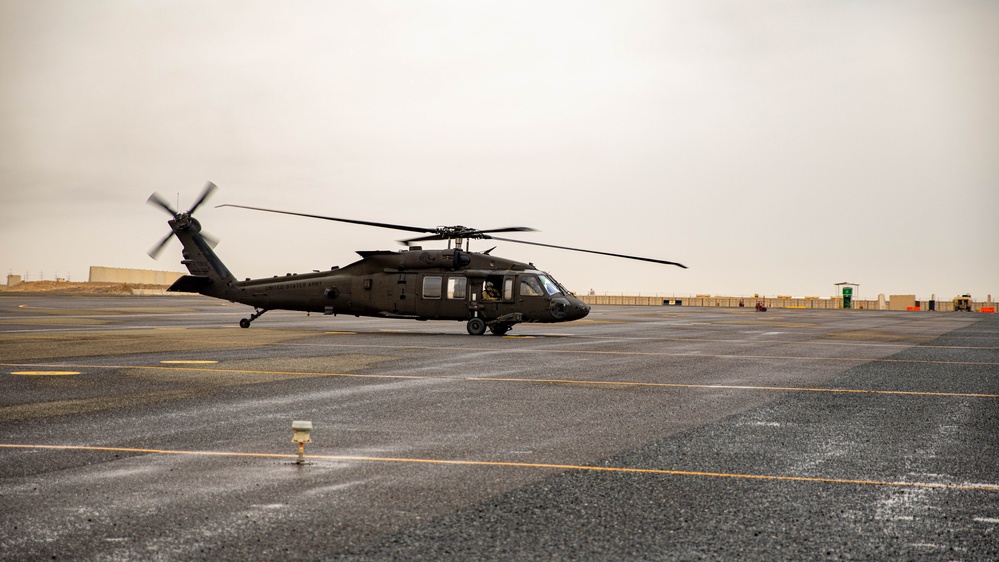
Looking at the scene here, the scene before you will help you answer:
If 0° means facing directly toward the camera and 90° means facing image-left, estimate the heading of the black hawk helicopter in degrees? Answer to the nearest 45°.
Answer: approximately 270°
